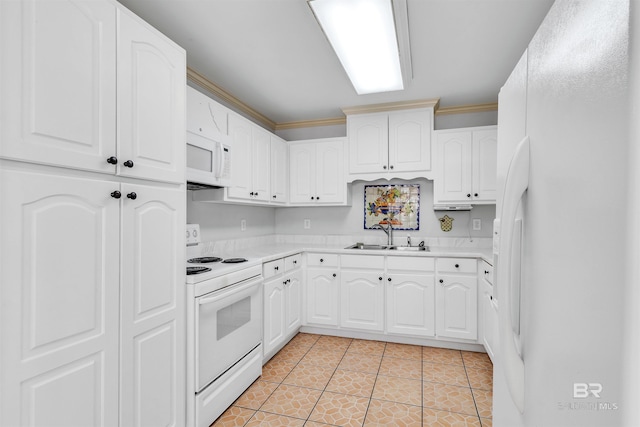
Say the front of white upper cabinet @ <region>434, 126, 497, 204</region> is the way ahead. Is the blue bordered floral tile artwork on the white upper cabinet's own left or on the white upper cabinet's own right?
on the white upper cabinet's own right

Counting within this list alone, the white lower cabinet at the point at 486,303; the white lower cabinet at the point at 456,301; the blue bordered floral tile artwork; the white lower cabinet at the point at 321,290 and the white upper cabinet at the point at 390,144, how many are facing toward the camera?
4

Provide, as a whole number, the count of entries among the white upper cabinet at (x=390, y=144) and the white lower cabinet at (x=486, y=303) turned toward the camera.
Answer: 1

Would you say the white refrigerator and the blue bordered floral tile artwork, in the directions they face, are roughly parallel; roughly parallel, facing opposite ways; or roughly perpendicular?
roughly perpendicular

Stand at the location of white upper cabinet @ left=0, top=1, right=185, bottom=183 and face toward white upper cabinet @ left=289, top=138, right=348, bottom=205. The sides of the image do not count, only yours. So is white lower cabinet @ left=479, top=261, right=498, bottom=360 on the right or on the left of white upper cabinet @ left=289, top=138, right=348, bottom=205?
right

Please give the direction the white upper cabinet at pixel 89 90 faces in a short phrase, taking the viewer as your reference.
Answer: facing the viewer and to the right of the viewer

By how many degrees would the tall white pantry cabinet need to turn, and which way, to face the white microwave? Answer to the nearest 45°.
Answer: approximately 90° to its left

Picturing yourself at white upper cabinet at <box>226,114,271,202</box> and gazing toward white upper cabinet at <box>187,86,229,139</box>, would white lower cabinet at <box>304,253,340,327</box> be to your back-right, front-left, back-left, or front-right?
back-left

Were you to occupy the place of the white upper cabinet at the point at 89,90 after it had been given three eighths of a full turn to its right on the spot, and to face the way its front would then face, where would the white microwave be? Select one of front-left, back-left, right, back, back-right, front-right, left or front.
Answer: back-right

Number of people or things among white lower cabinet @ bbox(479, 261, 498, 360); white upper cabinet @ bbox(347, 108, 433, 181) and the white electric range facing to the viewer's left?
1

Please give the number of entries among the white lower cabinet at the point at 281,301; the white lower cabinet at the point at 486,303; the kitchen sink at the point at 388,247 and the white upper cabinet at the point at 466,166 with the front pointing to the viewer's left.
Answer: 1

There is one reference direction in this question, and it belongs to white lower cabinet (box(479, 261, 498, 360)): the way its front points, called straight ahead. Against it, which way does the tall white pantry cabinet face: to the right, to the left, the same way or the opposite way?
the opposite way

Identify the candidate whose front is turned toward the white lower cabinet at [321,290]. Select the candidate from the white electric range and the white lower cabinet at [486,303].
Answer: the white lower cabinet at [486,303]

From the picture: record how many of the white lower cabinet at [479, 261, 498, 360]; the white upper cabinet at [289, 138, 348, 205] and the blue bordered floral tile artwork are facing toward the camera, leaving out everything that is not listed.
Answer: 2
